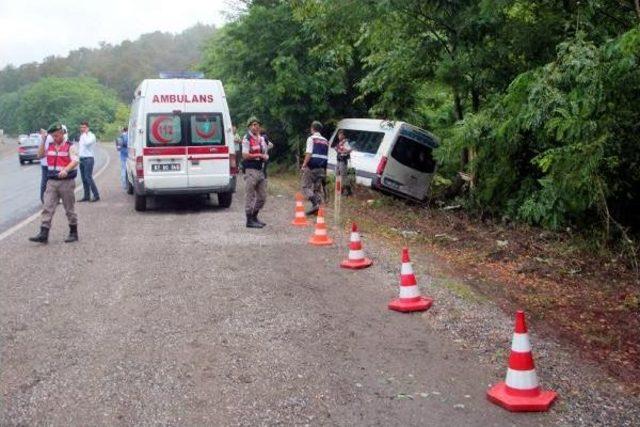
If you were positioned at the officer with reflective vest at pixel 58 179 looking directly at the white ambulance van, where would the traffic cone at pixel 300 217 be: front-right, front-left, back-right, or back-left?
front-right

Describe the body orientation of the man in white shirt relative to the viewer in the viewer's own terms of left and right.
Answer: facing the viewer and to the left of the viewer

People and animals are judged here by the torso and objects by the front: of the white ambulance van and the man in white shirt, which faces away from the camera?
the white ambulance van

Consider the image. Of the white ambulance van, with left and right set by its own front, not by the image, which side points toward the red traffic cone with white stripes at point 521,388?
back

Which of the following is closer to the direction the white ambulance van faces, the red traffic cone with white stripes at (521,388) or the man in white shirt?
the man in white shirt

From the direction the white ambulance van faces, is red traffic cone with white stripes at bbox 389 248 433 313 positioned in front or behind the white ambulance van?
behind

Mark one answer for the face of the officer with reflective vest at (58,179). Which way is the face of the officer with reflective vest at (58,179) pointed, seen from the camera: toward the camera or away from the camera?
toward the camera

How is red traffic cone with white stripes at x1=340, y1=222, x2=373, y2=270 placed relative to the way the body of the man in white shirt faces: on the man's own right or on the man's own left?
on the man's own left

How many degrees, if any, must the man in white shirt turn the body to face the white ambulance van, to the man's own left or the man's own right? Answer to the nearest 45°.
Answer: approximately 90° to the man's own left

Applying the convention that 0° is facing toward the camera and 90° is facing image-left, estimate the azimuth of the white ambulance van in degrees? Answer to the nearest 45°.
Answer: approximately 180°

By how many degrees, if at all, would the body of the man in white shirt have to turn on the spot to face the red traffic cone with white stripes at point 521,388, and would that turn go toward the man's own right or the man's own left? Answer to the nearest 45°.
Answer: approximately 45° to the man's own left

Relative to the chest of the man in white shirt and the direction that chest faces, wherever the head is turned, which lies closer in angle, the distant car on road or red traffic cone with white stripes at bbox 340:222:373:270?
the red traffic cone with white stripes
